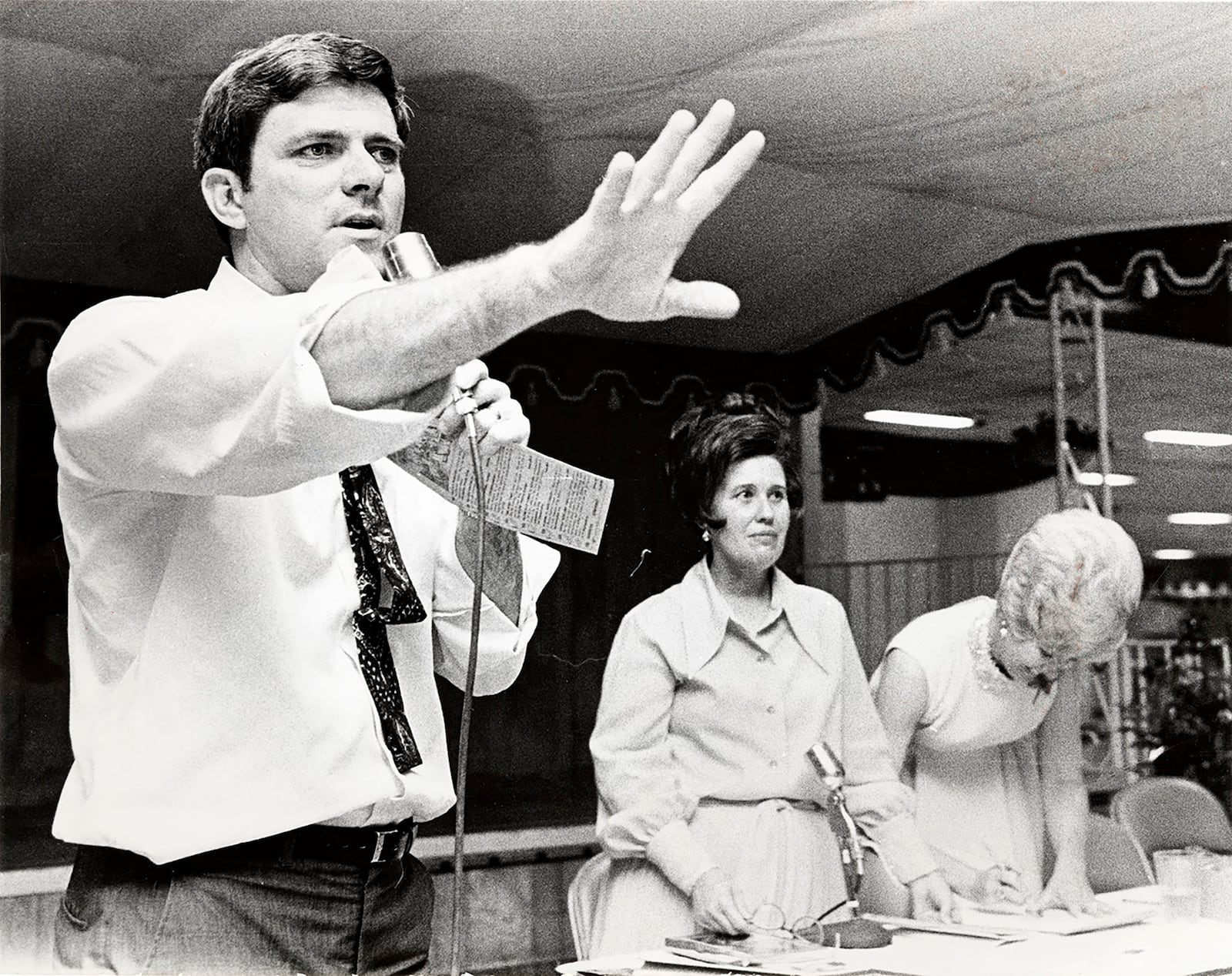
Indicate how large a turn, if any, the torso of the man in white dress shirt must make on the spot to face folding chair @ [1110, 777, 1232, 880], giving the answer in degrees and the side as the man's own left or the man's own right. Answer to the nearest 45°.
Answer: approximately 90° to the man's own left

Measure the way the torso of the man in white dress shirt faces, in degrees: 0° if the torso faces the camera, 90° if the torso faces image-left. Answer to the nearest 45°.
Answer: approximately 315°

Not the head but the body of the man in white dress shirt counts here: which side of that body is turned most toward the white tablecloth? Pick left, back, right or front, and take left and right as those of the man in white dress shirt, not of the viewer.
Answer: left

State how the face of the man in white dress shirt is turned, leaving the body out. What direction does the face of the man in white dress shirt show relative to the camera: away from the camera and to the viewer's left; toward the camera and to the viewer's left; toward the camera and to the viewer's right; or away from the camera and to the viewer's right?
toward the camera and to the viewer's right

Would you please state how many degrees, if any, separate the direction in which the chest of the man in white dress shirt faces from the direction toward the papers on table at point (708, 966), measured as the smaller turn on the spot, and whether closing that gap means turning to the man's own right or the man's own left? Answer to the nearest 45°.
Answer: approximately 90° to the man's own left

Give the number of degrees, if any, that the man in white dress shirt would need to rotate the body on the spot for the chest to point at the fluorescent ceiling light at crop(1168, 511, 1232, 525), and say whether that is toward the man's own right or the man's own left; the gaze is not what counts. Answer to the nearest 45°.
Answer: approximately 90° to the man's own left
